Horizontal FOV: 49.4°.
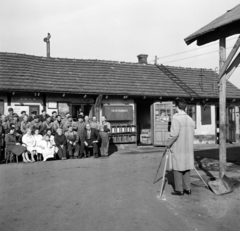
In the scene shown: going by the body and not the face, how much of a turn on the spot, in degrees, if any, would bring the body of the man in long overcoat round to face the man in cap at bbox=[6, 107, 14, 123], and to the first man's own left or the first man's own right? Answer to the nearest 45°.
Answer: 0° — they already face them

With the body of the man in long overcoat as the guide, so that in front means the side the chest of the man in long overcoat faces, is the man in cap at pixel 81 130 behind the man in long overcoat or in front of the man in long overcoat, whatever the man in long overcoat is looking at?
in front

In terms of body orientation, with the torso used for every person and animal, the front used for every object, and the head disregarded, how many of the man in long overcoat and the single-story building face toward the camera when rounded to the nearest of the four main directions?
1

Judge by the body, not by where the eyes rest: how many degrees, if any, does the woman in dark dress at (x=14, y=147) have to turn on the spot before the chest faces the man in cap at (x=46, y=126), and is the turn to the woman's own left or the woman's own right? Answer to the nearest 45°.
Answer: approximately 90° to the woman's own left

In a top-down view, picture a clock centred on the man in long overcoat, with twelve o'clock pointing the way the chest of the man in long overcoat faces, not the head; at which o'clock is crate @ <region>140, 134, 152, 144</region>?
The crate is roughly at 1 o'clock from the man in long overcoat.

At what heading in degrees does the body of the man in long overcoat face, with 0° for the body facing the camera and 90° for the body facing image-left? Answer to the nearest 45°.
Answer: approximately 135°

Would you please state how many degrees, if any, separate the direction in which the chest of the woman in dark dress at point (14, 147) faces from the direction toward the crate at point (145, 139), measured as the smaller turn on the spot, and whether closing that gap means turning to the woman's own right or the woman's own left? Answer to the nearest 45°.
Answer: approximately 90° to the woman's own left

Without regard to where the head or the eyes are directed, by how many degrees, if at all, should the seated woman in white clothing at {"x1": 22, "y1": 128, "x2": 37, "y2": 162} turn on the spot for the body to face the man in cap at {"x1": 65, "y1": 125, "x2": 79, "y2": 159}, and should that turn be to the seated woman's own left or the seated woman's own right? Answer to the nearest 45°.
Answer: approximately 45° to the seated woman's own left

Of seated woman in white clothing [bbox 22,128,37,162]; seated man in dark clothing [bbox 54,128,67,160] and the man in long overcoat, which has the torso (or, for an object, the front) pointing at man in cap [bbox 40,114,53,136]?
the man in long overcoat
